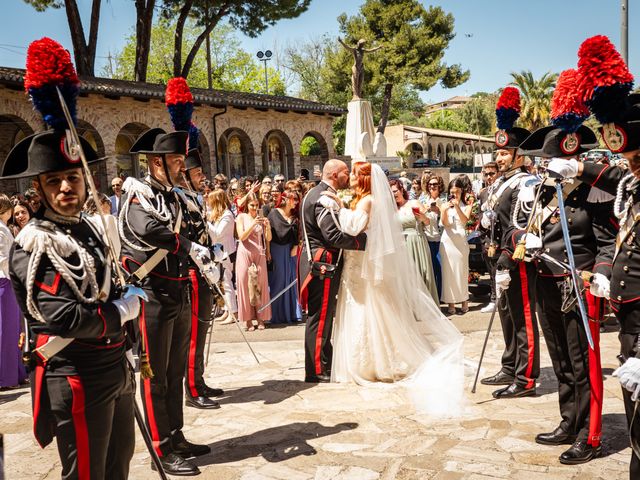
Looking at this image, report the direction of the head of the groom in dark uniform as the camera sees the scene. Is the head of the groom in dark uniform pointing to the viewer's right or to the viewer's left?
to the viewer's right

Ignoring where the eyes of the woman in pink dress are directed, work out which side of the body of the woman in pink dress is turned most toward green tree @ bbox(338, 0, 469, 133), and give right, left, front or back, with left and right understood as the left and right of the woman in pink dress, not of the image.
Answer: back

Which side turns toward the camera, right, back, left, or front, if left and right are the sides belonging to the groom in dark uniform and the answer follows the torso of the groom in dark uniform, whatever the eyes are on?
right

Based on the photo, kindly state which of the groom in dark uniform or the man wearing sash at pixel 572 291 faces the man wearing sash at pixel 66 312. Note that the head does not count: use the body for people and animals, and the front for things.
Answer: the man wearing sash at pixel 572 291

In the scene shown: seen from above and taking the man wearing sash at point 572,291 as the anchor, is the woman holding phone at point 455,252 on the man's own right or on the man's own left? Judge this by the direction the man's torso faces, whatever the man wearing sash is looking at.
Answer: on the man's own right

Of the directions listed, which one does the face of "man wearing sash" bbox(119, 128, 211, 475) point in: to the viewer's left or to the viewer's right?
to the viewer's right

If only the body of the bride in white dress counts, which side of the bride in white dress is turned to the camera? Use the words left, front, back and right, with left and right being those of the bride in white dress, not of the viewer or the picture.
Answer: left

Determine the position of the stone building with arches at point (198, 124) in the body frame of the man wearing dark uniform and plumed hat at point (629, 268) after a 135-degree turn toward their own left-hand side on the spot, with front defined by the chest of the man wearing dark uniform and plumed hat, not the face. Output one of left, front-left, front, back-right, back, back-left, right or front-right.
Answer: back-left

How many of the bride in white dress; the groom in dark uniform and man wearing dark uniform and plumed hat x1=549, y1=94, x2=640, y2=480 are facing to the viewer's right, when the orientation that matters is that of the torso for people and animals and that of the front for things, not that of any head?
1

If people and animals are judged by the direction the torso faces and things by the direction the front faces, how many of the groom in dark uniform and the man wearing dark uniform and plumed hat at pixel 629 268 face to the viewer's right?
1

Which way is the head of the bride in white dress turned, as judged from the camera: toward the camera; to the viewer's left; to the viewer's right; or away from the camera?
to the viewer's left

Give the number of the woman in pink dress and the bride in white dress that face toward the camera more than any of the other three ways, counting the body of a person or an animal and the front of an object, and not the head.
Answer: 1

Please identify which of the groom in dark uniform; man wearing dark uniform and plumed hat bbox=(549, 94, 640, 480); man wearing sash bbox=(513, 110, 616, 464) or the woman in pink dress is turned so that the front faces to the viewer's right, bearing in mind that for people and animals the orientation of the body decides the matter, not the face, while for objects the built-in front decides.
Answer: the groom in dark uniform

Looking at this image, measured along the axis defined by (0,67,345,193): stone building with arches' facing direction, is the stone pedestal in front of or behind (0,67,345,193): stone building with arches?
in front
